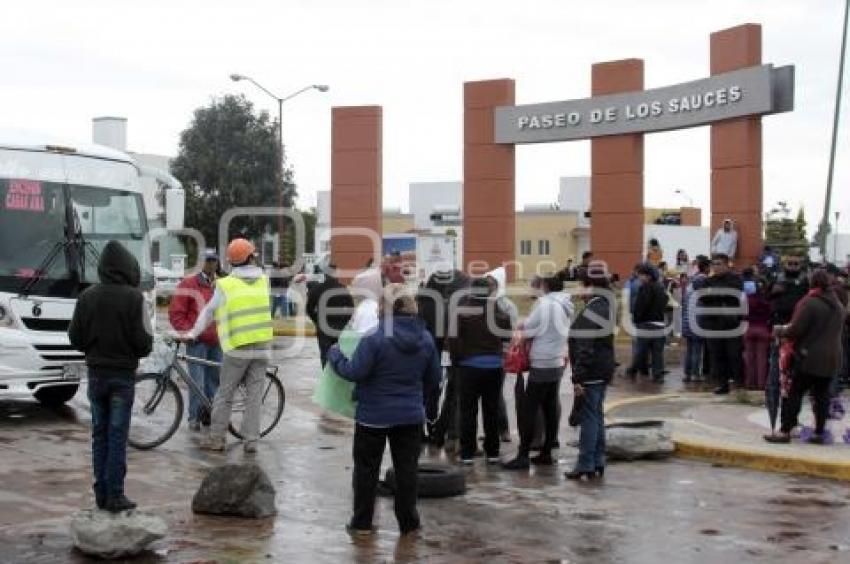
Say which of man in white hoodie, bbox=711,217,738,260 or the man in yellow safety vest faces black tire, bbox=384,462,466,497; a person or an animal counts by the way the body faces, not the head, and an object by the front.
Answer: the man in white hoodie

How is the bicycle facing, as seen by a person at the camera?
facing to the left of the viewer

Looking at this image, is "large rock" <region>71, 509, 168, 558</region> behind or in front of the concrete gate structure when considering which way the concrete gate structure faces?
in front

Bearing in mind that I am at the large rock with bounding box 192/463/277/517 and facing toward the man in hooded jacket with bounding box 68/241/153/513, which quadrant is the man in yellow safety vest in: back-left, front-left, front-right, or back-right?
back-right

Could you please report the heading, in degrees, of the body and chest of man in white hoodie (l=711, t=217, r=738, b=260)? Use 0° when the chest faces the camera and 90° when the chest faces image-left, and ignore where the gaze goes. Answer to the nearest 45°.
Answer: approximately 0°

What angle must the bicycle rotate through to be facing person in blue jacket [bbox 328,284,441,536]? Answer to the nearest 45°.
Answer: approximately 135° to its left

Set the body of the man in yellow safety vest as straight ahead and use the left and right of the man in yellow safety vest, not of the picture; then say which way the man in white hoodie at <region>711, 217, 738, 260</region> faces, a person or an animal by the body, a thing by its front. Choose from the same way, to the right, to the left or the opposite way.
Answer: the opposite way

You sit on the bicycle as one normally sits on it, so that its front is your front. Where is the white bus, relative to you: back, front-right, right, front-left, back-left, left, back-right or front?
front-right

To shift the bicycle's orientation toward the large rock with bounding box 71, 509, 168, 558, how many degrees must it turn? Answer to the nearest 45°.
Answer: approximately 90° to its left

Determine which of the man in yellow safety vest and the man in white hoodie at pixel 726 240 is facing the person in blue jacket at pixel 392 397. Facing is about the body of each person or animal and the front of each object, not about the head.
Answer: the man in white hoodie

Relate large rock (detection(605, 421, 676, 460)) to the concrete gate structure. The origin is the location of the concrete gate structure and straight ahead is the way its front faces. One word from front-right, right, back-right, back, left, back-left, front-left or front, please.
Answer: front-left

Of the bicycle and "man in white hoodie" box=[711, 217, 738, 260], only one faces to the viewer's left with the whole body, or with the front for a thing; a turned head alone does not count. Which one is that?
the bicycle

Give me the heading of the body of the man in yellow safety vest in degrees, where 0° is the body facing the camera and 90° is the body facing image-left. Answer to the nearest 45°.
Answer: approximately 135°

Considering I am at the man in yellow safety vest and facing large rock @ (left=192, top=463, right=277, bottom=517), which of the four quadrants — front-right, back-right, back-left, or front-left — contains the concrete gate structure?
back-left
